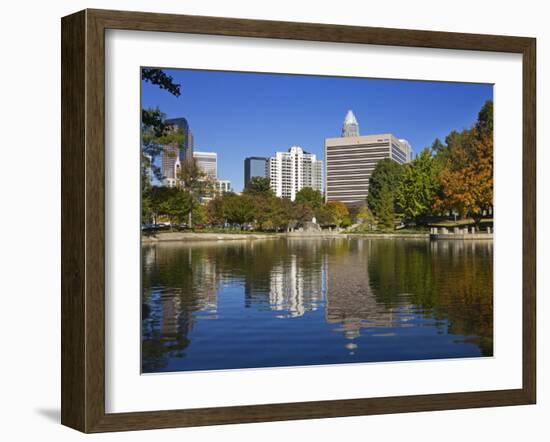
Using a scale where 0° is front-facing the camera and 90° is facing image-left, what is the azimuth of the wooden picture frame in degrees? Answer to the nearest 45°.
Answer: approximately 315°
